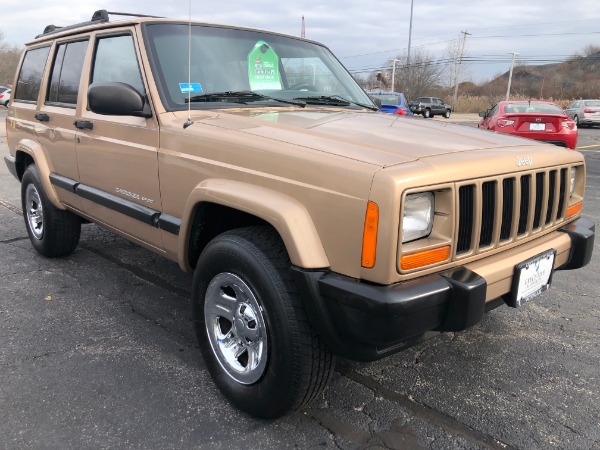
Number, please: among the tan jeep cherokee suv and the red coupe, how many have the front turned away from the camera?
1

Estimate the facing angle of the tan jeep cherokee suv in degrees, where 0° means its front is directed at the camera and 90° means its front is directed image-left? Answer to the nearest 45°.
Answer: approximately 315°

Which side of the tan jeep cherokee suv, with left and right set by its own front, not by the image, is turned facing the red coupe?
left

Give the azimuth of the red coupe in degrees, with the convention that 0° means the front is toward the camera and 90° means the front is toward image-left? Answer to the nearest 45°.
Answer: approximately 180°

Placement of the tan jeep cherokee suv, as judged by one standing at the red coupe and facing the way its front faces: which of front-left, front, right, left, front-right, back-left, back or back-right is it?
back

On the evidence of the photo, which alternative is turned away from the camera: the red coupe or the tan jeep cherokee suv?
the red coupe

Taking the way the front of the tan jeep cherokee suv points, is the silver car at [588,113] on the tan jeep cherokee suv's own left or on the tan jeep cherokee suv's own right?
on the tan jeep cherokee suv's own left

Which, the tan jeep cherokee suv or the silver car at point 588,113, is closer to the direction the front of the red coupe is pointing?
the silver car

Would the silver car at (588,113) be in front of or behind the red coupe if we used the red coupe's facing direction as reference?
in front

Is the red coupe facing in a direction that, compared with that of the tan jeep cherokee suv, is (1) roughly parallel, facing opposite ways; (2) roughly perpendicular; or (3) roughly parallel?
roughly perpendicular
